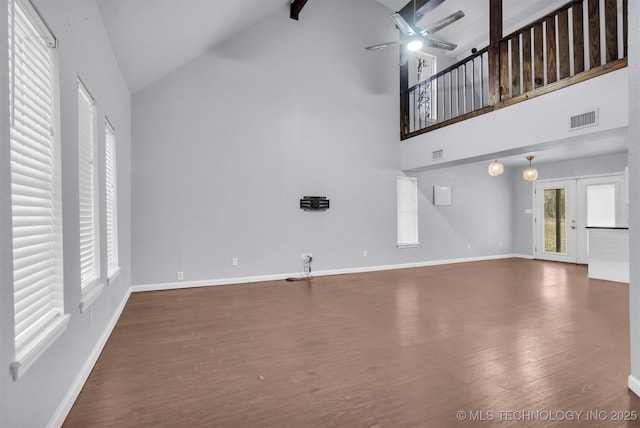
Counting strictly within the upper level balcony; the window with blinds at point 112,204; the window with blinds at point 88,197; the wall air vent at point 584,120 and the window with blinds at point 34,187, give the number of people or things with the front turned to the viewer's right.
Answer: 3

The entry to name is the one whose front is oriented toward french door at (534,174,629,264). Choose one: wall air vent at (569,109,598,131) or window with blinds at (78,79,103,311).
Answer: the window with blinds

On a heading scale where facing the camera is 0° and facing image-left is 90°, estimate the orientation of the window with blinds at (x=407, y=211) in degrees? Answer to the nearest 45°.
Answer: approximately 315°

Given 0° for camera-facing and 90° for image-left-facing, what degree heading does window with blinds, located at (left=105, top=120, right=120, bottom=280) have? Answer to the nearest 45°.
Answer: approximately 270°

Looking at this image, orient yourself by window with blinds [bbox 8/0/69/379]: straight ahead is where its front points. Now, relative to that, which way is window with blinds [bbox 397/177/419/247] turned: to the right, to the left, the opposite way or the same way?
to the right

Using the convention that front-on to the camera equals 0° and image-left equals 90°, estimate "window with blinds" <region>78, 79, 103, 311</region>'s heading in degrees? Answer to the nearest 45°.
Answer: approximately 270°

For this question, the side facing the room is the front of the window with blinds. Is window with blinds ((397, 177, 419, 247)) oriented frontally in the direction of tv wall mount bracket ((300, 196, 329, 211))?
no

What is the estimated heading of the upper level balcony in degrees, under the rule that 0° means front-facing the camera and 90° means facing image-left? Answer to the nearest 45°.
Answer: approximately 45°

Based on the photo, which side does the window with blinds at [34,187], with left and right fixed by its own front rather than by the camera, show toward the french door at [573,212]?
front

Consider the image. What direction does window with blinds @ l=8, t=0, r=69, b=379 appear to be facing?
to the viewer's right

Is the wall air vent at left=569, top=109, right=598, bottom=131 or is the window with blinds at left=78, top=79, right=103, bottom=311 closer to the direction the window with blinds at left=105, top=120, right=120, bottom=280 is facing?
the wall air vent

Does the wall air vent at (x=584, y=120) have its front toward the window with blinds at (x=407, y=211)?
no

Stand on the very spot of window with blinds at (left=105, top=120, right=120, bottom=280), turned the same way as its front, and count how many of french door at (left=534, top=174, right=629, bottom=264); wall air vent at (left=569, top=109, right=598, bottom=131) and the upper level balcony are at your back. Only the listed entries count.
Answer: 0

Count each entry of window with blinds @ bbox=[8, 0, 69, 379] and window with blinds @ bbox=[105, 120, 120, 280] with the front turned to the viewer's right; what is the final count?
2

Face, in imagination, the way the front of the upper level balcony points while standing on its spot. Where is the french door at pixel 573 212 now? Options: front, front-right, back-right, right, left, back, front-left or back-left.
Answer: back-right

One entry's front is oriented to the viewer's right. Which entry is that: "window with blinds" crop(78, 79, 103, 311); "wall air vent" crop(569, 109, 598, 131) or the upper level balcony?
the window with blinds
